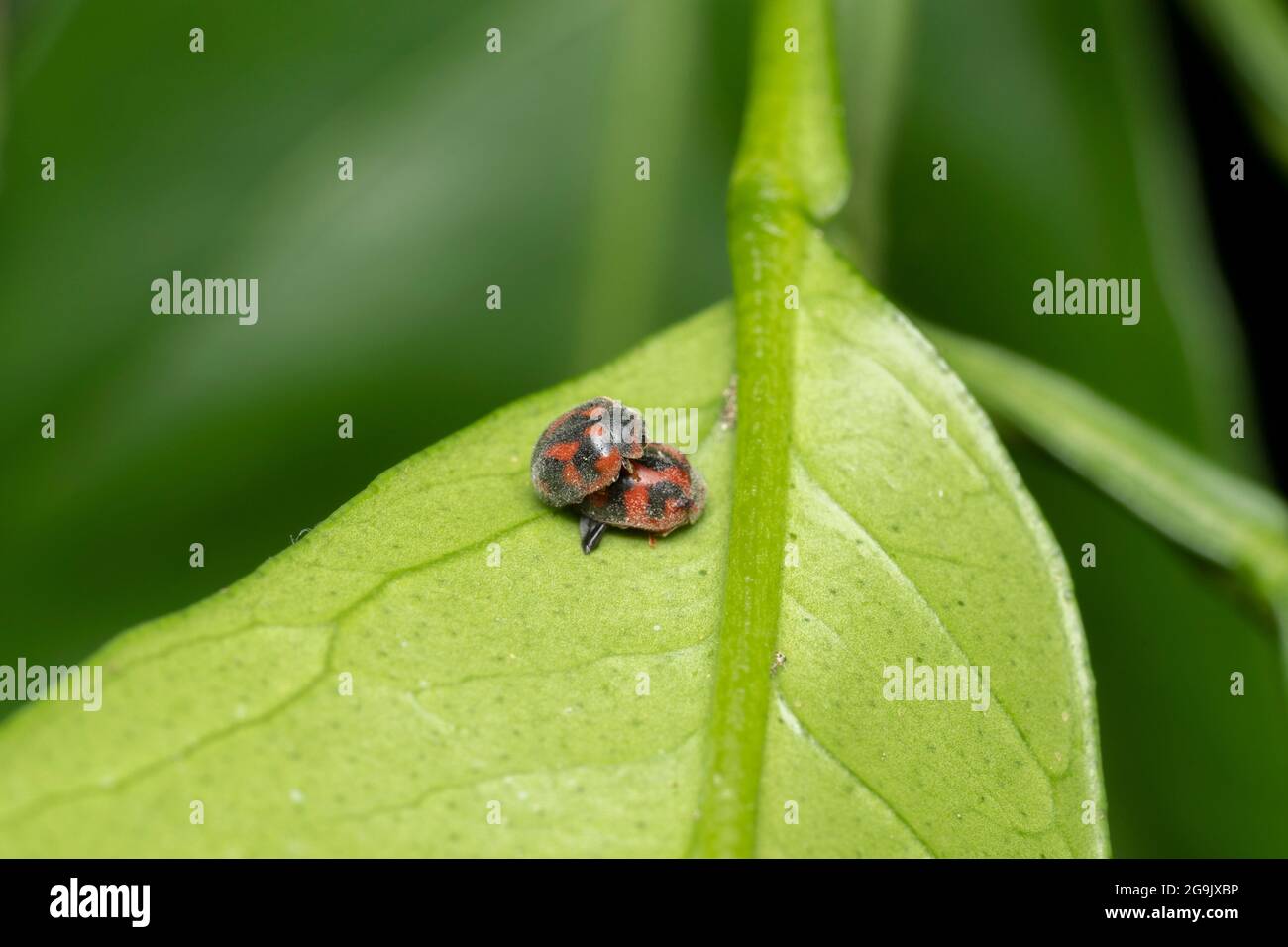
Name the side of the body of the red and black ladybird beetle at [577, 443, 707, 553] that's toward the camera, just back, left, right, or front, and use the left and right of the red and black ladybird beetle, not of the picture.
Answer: right
